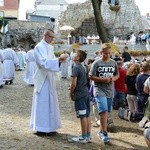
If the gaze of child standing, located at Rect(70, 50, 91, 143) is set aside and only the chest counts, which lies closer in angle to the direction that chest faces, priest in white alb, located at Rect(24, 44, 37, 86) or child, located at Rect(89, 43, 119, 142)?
the priest in white alb

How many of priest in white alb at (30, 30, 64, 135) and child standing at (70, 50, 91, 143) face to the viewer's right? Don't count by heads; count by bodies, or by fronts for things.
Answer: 1

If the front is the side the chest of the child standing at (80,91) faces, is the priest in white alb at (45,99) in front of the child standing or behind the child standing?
in front

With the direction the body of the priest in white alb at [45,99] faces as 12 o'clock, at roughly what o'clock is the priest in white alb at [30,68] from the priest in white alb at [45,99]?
the priest in white alb at [30,68] is roughly at 9 o'clock from the priest in white alb at [45,99].

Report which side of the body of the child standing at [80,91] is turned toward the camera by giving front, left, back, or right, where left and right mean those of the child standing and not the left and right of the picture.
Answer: left

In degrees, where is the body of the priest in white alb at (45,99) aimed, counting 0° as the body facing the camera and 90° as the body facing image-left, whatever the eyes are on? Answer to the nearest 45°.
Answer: approximately 270°

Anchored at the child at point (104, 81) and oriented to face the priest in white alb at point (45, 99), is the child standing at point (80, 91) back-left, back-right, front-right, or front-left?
front-left

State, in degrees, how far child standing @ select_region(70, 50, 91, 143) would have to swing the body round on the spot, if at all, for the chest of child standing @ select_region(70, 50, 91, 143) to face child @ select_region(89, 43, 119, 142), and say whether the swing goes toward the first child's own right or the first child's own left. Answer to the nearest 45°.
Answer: approximately 180°

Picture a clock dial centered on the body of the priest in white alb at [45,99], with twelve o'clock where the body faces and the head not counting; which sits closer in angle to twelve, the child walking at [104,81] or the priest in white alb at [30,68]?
the child walking

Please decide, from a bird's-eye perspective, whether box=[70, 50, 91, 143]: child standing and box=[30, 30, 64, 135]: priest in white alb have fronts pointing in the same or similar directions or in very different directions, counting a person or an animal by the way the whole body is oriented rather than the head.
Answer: very different directions

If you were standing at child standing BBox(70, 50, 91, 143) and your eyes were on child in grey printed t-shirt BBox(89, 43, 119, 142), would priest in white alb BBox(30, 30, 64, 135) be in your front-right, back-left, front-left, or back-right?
back-left

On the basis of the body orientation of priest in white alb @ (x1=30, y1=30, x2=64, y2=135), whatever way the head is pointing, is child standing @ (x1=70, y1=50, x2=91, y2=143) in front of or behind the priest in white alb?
in front
